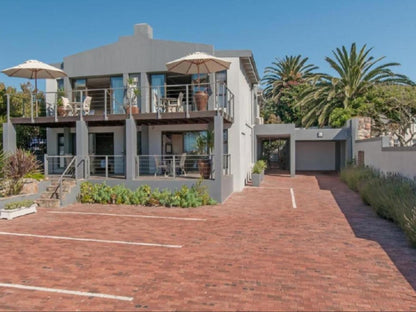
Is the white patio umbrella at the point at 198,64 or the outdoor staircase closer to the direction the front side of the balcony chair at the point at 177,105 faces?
the outdoor staircase

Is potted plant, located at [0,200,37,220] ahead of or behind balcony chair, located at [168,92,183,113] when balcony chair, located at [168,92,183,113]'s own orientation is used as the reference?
ahead

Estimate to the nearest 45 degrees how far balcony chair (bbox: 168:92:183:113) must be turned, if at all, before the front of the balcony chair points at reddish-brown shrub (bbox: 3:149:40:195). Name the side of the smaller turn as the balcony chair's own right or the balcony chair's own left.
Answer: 0° — it already faces it

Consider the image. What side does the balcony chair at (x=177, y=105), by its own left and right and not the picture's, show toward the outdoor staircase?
front

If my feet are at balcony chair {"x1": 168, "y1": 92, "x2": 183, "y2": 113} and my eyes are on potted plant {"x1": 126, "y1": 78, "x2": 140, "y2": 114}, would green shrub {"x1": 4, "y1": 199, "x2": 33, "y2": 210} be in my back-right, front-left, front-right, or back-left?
front-left

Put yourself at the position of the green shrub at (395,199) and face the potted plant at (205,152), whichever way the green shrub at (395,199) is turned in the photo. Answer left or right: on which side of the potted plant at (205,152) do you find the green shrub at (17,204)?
left

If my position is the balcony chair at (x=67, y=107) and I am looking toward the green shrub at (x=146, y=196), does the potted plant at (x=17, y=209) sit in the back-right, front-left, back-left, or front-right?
front-right

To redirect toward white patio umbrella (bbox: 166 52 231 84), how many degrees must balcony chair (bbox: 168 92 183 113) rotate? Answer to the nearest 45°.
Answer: approximately 135° to its left

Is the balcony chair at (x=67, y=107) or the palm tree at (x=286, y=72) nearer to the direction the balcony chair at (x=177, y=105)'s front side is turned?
the balcony chair

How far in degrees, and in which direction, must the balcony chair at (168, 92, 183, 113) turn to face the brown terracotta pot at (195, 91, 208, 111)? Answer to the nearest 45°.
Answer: approximately 135° to its left
